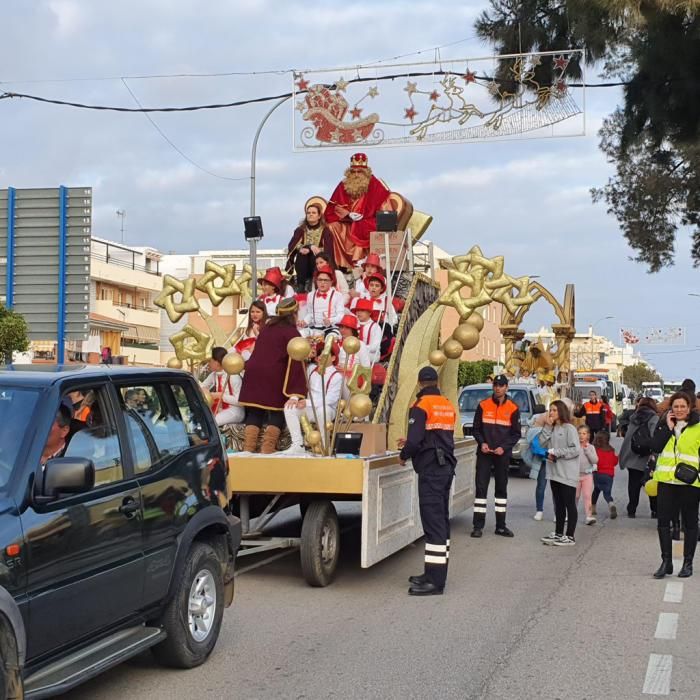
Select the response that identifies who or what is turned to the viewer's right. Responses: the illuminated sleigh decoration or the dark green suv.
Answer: the illuminated sleigh decoration

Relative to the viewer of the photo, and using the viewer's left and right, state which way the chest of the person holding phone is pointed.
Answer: facing the viewer

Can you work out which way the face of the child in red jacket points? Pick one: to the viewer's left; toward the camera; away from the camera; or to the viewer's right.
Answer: away from the camera

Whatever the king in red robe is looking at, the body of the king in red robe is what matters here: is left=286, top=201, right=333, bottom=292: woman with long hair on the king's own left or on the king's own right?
on the king's own right

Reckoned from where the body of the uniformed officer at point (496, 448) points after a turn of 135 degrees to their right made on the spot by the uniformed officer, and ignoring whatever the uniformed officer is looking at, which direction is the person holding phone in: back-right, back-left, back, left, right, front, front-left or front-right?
back

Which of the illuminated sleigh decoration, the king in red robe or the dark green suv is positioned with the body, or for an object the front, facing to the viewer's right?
the illuminated sleigh decoration

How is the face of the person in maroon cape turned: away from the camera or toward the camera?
away from the camera

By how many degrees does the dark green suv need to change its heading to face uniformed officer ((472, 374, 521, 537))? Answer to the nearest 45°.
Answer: approximately 180°

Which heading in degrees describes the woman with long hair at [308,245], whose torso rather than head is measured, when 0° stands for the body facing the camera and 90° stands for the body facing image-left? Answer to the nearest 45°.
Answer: approximately 0°

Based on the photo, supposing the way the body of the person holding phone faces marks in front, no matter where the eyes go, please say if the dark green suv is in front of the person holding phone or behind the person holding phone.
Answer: in front

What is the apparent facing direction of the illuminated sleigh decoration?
to the viewer's right

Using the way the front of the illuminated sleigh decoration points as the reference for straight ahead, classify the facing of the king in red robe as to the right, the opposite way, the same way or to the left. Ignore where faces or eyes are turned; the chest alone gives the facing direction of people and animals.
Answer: to the right

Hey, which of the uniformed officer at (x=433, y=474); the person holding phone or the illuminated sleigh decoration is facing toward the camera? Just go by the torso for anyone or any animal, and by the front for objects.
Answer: the person holding phone

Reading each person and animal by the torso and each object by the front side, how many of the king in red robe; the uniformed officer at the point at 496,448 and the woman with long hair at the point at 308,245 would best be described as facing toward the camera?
3

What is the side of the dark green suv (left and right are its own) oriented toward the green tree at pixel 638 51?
back

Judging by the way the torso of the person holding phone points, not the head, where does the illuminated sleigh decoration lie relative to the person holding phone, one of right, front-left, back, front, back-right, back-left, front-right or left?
back-right

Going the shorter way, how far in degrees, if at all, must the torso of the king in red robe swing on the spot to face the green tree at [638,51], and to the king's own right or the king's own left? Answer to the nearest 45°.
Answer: approximately 135° to the king's own left
